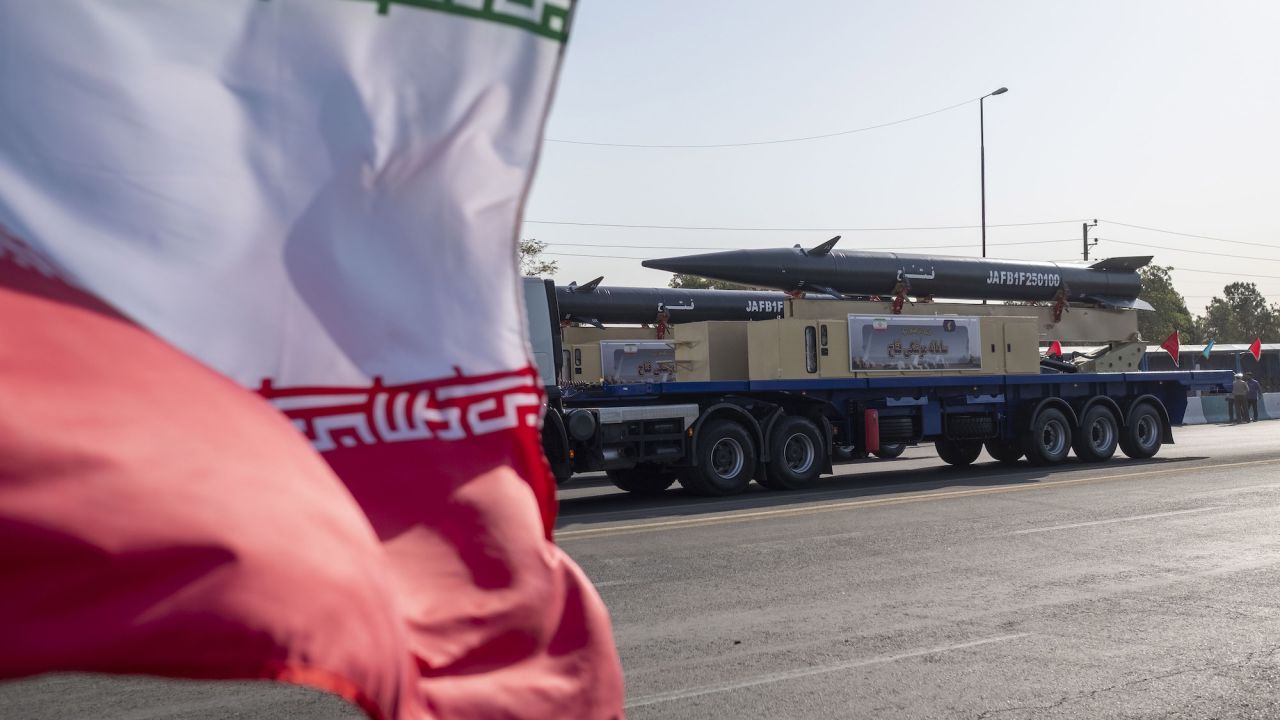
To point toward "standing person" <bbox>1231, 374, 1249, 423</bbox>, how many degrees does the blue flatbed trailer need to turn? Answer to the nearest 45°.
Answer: approximately 180°

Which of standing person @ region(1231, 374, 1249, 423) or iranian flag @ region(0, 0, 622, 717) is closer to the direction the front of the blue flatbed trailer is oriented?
the iranian flag

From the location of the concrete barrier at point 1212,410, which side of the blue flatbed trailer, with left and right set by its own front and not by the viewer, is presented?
back

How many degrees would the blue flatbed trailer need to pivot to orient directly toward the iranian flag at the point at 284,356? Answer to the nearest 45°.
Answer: approximately 45° to its left

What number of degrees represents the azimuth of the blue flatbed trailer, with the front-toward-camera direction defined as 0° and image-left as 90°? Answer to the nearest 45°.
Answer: approximately 45°
